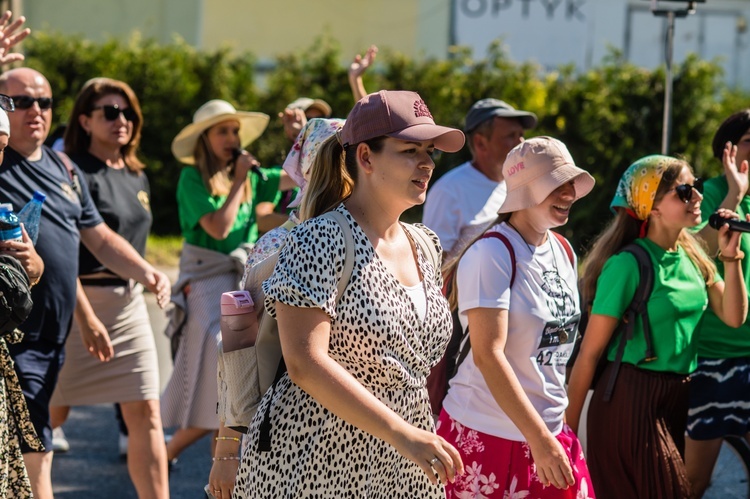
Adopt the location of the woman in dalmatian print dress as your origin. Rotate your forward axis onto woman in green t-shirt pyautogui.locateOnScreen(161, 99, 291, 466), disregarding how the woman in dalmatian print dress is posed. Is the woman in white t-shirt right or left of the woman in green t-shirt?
right

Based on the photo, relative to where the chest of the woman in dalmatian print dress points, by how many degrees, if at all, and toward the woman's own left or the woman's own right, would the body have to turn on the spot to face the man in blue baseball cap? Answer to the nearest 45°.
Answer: approximately 135° to the woman's own left

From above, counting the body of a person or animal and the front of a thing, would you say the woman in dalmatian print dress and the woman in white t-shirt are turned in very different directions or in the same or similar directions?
same or similar directions

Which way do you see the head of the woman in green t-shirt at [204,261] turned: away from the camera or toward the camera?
toward the camera

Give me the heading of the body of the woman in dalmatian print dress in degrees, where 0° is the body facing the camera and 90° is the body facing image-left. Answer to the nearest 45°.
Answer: approximately 315°

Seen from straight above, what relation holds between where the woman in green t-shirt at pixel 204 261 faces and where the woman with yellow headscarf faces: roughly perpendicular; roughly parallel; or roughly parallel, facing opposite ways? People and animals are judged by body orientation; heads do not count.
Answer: roughly parallel

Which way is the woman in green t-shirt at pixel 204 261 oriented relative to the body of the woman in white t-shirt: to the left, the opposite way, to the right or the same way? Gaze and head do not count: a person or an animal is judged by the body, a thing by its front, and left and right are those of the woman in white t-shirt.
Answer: the same way

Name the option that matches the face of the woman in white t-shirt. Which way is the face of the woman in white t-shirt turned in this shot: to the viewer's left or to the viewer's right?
to the viewer's right

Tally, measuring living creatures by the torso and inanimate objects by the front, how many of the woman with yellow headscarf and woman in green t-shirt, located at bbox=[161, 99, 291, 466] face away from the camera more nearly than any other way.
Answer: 0

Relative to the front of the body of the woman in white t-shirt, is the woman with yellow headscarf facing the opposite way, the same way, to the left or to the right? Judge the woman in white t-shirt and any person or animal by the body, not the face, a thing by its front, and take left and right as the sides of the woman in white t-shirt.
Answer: the same way

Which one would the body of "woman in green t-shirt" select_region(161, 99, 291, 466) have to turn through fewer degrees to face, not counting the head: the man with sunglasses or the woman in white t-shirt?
the woman in white t-shirt

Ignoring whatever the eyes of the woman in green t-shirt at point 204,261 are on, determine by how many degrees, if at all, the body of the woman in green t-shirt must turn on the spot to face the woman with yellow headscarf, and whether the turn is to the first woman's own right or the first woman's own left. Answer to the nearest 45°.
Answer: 0° — they already face them

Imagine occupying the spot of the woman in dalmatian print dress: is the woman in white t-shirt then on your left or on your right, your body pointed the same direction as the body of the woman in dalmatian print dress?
on your left

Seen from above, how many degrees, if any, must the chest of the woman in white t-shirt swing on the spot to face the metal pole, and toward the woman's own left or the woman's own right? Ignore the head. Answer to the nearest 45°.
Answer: approximately 135° to the woman's own left

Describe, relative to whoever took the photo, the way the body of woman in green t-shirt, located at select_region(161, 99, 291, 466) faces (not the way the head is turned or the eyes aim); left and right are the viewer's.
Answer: facing the viewer and to the right of the viewer

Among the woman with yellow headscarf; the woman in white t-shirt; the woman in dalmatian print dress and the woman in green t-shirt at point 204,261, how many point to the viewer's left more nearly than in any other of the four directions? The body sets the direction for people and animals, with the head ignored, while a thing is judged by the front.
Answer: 0

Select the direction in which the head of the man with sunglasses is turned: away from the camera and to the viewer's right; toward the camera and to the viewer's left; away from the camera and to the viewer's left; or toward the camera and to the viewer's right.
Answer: toward the camera and to the viewer's right

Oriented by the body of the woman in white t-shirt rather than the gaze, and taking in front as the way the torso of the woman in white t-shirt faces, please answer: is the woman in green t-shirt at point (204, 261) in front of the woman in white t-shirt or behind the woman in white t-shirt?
behind

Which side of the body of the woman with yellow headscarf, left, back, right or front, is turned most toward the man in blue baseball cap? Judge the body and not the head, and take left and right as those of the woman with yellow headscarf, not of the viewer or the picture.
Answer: back

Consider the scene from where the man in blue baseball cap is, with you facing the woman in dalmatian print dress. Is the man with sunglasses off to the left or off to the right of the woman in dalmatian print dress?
right
